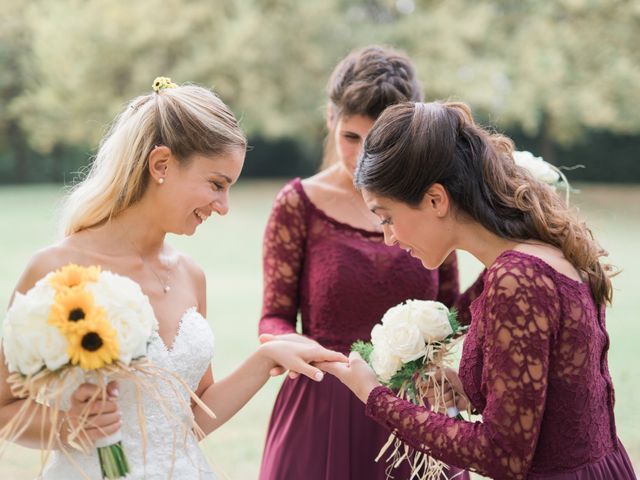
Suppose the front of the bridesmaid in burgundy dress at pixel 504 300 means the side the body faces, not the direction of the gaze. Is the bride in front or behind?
in front

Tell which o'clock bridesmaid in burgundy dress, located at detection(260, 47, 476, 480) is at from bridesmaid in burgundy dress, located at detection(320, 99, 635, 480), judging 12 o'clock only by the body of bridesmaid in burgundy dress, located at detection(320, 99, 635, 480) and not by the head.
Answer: bridesmaid in burgundy dress, located at detection(260, 47, 476, 480) is roughly at 2 o'clock from bridesmaid in burgundy dress, located at detection(320, 99, 635, 480).

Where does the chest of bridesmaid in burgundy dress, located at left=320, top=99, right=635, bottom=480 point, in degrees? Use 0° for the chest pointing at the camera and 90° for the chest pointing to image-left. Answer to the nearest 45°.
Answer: approximately 90°

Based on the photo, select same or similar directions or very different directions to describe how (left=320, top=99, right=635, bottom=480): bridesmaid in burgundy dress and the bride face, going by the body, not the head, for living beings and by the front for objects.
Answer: very different directions

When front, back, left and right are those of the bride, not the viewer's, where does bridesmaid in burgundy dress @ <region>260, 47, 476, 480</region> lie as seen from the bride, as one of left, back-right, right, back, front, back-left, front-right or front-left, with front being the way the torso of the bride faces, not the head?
left

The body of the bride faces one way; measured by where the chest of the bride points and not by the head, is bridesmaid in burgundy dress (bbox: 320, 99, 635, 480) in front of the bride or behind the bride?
in front

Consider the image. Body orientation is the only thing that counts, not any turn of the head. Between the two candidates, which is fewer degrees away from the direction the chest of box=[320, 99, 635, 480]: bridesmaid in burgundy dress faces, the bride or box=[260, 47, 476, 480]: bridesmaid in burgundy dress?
the bride

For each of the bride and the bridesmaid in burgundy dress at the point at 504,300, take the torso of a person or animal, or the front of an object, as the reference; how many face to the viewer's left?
1

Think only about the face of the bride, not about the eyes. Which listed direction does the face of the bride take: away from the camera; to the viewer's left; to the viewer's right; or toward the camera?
to the viewer's right
